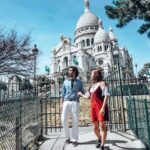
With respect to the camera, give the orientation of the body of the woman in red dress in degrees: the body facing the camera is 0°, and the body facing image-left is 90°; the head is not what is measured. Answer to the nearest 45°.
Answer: approximately 45°
